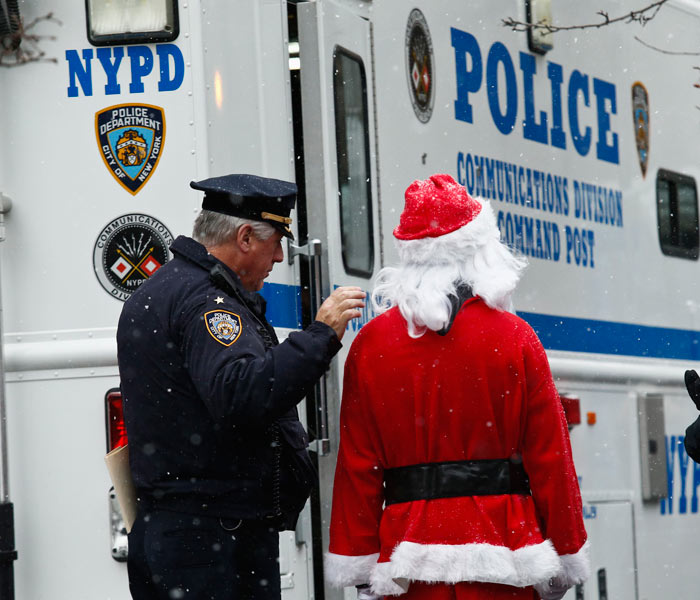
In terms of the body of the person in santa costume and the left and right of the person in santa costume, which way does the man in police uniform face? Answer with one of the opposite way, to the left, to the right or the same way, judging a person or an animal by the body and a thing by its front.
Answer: to the right

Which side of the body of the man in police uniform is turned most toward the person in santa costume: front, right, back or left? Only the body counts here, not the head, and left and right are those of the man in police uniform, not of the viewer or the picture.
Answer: front

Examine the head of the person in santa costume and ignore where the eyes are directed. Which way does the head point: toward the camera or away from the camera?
away from the camera

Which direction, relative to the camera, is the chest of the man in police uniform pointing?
to the viewer's right

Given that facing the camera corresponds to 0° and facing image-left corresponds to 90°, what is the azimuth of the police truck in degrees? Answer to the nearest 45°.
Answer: approximately 225°

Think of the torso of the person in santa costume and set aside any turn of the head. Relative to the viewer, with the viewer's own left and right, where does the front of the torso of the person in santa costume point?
facing away from the viewer

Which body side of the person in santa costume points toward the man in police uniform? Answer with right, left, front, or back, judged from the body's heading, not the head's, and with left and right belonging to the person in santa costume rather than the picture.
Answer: left
